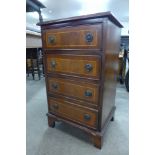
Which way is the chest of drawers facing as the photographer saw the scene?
facing the viewer and to the left of the viewer
